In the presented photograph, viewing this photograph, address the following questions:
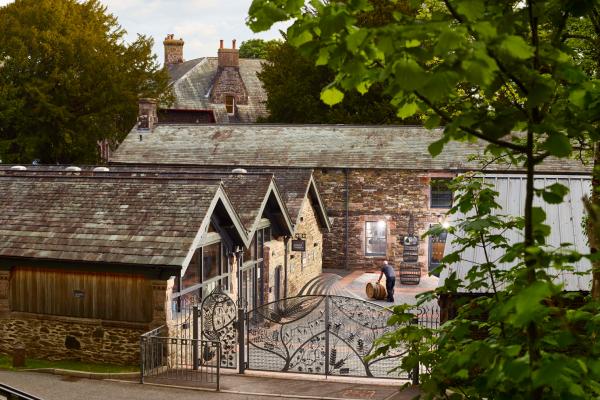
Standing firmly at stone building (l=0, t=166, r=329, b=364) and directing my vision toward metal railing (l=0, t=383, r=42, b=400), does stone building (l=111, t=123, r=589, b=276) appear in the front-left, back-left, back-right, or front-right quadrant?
back-left

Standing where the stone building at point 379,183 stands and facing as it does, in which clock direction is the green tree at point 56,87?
The green tree is roughly at 4 o'clock from the stone building.

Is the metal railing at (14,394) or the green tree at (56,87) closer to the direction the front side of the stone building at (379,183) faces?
the metal railing

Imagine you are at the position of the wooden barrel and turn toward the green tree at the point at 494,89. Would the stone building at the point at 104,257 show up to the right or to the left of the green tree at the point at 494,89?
right

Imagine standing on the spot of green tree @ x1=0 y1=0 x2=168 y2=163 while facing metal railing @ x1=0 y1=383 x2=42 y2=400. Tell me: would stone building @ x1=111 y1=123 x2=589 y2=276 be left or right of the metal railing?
left

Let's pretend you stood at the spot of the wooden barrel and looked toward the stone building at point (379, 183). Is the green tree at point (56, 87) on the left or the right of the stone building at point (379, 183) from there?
left

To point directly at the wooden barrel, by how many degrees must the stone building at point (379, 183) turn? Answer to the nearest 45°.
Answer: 0° — it already faces it

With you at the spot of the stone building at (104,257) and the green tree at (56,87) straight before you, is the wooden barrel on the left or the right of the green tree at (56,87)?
right

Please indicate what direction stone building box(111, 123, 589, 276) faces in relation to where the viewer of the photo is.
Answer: facing the viewer

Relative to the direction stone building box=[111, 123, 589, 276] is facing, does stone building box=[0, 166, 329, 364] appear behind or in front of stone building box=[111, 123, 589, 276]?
in front

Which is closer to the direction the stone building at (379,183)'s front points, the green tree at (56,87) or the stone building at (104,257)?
the stone building

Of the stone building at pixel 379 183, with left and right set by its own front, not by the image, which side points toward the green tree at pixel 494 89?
front

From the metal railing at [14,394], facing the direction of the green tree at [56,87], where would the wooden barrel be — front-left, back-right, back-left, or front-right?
front-right

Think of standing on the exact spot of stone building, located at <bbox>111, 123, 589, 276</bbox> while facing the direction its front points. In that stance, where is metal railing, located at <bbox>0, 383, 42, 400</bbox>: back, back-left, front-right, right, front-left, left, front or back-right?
front
